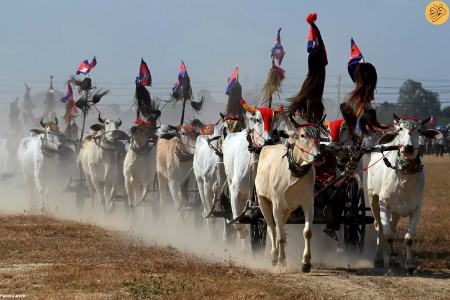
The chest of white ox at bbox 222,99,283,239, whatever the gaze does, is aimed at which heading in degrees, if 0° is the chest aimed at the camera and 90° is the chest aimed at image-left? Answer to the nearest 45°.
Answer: approximately 315°

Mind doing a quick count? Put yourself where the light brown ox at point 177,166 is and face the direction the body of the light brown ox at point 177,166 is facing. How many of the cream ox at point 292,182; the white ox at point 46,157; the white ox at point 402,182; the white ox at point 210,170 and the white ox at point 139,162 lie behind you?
2

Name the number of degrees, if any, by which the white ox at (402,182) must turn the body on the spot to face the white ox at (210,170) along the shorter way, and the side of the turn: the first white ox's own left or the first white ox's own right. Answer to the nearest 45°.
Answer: approximately 135° to the first white ox's own right

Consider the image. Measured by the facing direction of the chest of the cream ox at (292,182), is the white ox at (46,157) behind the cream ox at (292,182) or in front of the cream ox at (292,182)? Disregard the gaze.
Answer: behind

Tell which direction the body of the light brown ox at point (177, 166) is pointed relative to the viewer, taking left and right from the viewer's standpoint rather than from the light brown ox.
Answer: facing the viewer and to the right of the viewer

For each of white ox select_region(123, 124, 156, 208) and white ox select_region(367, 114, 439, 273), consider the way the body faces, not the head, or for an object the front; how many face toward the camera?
2
